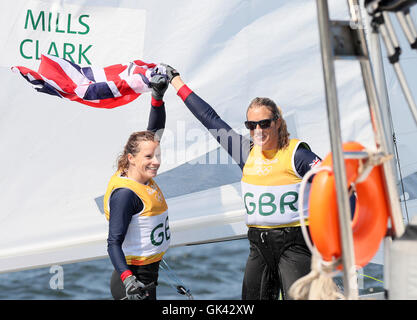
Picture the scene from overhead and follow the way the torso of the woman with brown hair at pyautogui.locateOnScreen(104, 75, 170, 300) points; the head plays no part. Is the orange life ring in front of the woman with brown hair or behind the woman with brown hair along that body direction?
in front

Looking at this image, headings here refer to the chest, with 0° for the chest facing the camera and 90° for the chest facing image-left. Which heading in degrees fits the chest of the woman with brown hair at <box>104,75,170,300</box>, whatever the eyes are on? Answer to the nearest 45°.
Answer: approximately 315°

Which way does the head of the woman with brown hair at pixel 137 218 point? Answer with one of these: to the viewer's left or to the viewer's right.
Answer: to the viewer's right
